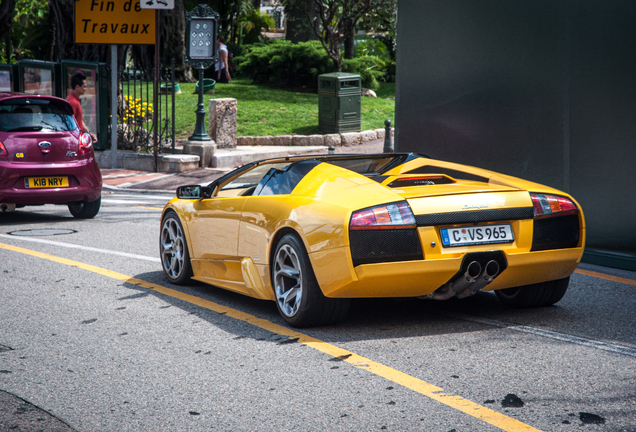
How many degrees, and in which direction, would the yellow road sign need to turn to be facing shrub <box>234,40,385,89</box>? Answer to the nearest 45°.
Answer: approximately 135° to its left

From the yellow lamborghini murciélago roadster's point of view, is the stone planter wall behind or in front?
in front

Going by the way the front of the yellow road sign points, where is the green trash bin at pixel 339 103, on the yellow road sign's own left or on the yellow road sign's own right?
on the yellow road sign's own left

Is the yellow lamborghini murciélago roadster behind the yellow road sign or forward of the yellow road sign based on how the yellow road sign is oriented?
forward

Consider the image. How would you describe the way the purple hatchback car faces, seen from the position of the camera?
facing away from the viewer

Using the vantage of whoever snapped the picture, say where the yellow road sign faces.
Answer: facing the viewer

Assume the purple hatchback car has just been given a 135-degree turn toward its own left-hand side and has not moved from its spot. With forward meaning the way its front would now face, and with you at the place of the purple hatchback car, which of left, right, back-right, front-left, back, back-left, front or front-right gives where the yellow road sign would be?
back-right

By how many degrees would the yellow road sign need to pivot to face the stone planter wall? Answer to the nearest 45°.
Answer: approximately 90° to its left

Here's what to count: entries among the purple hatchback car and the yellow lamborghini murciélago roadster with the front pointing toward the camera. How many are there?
0

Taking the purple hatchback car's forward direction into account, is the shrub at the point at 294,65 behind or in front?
in front

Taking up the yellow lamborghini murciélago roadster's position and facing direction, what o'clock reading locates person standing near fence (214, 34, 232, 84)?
The person standing near fence is roughly at 1 o'clock from the yellow lamborghini murciélago roadster.

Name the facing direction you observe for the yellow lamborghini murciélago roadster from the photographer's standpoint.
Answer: facing away from the viewer and to the left of the viewer
